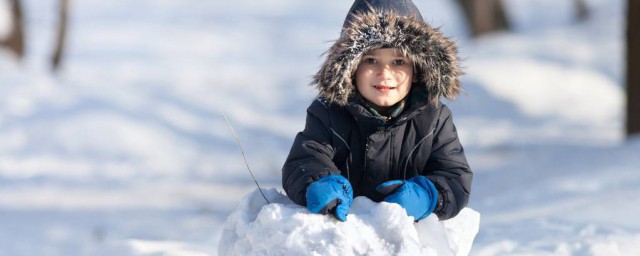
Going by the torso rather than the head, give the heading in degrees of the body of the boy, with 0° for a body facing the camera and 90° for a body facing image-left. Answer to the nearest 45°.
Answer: approximately 0°
